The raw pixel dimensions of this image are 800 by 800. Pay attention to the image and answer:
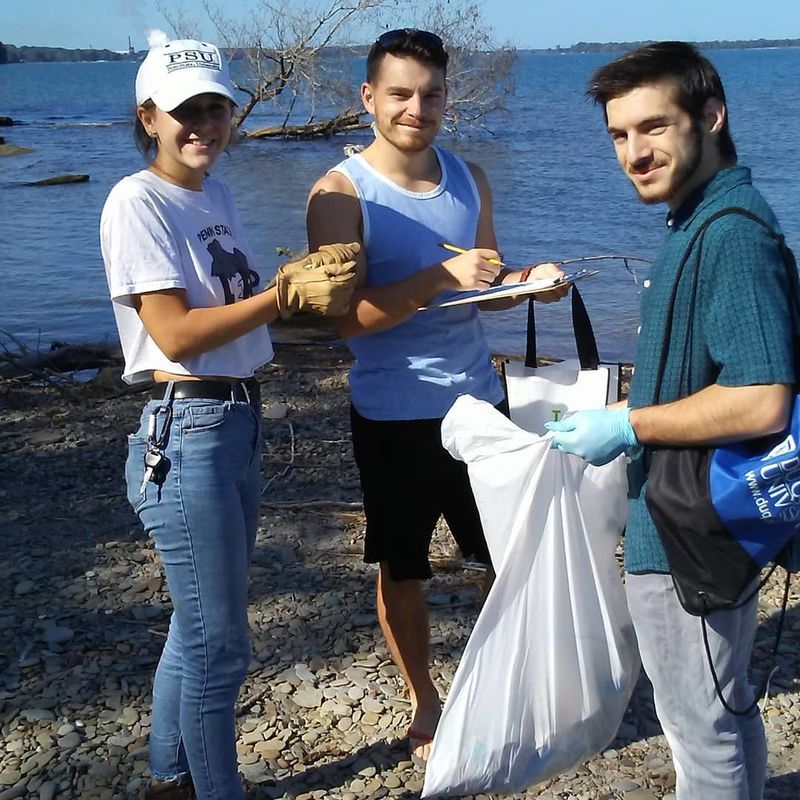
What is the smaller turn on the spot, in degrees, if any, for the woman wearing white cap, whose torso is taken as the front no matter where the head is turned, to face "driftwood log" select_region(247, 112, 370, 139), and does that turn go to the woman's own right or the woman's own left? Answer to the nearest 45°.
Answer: approximately 135° to the woman's own left

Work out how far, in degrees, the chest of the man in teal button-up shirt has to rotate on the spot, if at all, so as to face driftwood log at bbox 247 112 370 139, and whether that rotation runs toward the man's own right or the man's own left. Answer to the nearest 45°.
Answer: approximately 90° to the man's own right

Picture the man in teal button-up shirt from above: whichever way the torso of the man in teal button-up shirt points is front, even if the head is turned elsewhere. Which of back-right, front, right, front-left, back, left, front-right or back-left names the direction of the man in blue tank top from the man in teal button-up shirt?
front-right

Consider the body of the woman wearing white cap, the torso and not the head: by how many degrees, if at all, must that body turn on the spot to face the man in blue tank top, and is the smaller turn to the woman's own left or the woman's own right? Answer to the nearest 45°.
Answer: approximately 90° to the woman's own left

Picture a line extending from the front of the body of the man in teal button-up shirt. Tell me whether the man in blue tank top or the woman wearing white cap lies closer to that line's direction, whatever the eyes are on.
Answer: the woman wearing white cap

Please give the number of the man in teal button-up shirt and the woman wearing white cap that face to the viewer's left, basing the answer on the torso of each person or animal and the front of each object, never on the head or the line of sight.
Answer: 1

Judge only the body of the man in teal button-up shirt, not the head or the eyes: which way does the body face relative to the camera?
to the viewer's left

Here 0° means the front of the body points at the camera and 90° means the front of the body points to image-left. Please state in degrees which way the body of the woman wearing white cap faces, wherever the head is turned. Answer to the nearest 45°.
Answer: approximately 315°

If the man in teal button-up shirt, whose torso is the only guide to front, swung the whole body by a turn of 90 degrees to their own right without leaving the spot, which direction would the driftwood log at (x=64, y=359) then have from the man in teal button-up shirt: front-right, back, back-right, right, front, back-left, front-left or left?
front-left

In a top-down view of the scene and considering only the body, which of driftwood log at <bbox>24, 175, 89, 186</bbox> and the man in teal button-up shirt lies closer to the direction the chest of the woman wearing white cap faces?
the man in teal button-up shirt

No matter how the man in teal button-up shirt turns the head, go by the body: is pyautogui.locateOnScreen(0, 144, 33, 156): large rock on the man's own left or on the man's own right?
on the man's own right

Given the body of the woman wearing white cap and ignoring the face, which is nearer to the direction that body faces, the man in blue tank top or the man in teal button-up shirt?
the man in teal button-up shirt

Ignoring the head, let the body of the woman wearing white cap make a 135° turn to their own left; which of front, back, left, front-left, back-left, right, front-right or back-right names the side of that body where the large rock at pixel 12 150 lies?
front
